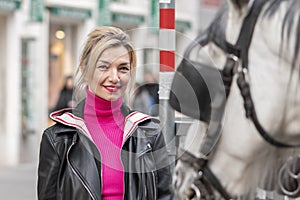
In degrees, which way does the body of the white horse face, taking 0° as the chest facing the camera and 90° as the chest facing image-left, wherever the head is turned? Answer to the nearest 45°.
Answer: approximately 90°

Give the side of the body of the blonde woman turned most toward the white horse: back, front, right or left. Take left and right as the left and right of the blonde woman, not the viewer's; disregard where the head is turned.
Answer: left

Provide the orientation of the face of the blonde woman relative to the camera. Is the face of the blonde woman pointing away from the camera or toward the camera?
toward the camera

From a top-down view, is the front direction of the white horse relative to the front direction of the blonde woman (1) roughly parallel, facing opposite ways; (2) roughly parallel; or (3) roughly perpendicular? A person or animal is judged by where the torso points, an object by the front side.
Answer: roughly perpendicular

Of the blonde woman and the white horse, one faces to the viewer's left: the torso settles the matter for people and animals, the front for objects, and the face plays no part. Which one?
the white horse

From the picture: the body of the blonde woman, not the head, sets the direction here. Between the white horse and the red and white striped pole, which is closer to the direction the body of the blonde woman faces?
the white horse

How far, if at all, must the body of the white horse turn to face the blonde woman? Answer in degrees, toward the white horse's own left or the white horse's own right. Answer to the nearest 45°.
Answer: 0° — it already faces them

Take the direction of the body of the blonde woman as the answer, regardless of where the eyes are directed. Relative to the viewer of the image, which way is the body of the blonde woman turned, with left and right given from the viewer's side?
facing the viewer

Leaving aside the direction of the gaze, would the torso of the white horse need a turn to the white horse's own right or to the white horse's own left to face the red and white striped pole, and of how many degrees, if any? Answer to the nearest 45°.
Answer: approximately 45° to the white horse's own right

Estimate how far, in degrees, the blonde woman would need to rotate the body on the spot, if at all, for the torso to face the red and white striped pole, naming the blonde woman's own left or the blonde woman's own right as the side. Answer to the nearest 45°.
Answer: approximately 135° to the blonde woman's own left

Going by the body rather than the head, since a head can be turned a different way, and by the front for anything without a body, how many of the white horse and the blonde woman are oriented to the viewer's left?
1
